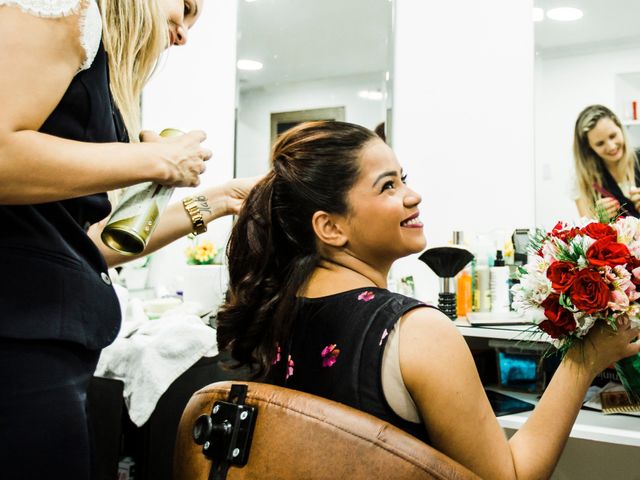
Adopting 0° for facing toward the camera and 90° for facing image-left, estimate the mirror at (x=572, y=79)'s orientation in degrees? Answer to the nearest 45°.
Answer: approximately 0°

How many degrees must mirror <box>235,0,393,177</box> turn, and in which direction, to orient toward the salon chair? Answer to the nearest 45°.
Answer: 0° — it already faces it

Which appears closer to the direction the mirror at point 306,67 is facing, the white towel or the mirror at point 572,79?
the white towel

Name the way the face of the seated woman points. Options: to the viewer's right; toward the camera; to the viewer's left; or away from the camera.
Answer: to the viewer's right

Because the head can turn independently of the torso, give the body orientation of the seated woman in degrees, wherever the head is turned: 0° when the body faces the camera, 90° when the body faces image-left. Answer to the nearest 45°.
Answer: approximately 225°

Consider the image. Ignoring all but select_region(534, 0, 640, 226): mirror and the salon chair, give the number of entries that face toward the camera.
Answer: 1

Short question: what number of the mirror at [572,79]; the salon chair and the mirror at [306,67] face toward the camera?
2

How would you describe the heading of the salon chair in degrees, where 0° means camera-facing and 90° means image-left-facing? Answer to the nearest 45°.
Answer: approximately 225°

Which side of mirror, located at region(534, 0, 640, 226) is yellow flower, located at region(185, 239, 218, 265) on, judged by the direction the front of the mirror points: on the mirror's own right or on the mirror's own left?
on the mirror's own right
